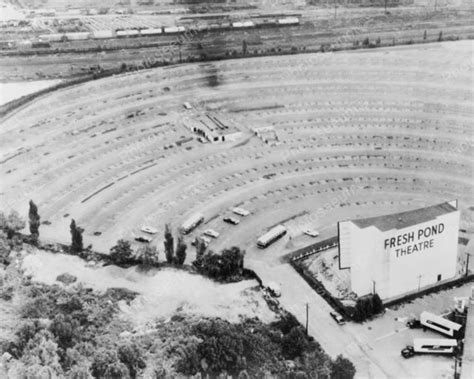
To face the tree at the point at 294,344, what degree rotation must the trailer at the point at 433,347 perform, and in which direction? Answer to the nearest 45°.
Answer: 0° — it already faces it

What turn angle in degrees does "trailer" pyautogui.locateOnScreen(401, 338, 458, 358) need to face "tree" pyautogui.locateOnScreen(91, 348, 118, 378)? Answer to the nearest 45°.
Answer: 0° — it already faces it

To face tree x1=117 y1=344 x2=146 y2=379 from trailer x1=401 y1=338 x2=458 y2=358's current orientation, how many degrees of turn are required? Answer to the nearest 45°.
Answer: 0° — it already faces it

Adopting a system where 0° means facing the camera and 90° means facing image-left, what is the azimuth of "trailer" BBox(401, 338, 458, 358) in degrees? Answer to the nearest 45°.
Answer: approximately 90°

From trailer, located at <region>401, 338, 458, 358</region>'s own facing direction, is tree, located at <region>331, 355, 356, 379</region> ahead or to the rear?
ahead

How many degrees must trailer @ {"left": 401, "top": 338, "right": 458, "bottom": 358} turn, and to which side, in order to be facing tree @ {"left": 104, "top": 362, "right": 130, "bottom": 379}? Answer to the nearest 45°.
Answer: approximately 45° to its left

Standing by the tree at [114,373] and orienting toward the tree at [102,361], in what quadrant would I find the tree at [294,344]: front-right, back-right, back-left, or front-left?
back-right
